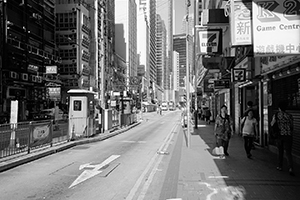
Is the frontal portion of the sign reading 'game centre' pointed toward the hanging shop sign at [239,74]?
no

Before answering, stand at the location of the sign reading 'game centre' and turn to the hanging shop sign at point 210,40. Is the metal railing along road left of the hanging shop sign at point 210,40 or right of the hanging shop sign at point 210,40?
left

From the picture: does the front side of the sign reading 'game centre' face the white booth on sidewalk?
no

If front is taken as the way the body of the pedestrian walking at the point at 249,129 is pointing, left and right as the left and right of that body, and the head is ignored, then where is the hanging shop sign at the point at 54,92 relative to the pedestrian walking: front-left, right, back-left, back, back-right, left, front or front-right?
back-right

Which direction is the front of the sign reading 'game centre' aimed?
toward the camera

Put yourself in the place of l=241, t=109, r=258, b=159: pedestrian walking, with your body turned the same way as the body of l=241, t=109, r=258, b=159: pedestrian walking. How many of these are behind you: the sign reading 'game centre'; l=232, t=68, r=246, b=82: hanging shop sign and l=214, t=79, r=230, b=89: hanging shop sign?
2

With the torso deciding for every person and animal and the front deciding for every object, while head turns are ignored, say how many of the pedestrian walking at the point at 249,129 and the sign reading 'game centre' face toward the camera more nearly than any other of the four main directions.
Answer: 2

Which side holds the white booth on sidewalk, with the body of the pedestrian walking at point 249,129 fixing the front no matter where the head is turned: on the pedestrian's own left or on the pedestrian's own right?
on the pedestrian's own right

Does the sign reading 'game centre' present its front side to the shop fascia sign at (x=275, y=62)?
no

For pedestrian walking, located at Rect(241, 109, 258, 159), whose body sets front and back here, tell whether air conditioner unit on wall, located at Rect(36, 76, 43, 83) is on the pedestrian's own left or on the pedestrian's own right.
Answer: on the pedestrian's own right

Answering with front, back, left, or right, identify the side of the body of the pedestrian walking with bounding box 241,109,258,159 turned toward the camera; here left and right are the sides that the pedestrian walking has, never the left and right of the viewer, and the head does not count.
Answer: front

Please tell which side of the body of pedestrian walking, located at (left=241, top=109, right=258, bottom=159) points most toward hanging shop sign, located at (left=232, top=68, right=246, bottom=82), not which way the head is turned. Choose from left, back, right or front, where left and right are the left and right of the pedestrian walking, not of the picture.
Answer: back

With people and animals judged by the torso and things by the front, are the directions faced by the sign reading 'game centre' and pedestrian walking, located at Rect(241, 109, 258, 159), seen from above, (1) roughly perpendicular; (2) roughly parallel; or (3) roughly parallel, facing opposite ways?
roughly parallel

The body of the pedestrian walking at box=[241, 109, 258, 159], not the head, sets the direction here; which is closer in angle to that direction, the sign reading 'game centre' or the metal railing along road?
the sign reading 'game centre'

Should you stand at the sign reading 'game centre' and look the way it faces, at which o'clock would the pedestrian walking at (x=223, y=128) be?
The pedestrian walking is roughly at 5 o'clock from the sign reading 'game centre'.
